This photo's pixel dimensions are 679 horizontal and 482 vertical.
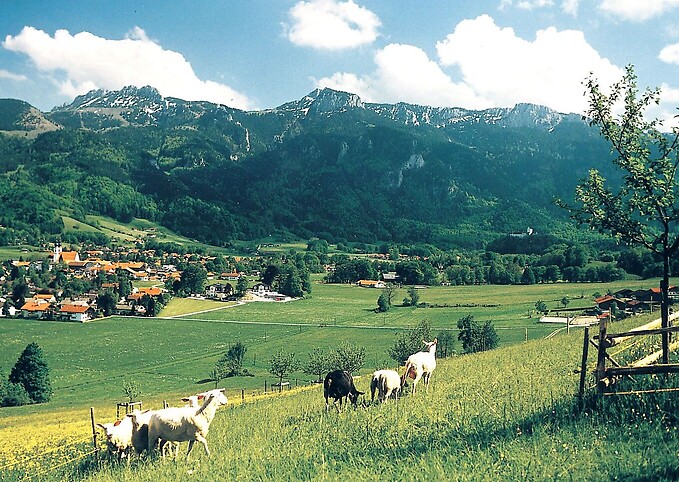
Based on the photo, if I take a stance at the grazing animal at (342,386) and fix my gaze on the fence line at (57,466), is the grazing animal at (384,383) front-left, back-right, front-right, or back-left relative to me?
back-left

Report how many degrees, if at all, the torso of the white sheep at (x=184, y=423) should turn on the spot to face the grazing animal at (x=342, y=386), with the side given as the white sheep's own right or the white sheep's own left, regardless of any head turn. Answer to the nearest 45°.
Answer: approximately 45° to the white sheep's own left

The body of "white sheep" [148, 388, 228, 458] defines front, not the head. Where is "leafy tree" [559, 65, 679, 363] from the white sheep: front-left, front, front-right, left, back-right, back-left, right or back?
front

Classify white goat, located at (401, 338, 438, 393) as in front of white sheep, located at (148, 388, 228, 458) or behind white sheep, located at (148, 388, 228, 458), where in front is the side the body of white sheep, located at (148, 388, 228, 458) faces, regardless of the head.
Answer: in front

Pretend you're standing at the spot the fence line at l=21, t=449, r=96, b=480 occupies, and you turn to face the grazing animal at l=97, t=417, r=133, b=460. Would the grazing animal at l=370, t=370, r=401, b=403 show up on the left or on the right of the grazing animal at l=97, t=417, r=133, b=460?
left

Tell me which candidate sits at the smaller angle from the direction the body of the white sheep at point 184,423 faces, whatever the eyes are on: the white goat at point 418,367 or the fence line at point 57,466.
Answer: the white goat

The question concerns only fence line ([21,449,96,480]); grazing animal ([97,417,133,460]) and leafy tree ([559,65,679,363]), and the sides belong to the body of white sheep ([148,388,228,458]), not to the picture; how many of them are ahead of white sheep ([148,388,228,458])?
1

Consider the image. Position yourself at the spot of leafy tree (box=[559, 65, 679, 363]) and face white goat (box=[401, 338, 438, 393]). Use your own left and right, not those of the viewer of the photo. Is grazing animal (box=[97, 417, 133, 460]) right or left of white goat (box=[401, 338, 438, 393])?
left

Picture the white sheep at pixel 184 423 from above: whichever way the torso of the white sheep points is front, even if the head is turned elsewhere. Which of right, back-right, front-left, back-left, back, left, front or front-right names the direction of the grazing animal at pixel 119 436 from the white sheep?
back-left

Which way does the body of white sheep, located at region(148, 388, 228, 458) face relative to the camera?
to the viewer's right

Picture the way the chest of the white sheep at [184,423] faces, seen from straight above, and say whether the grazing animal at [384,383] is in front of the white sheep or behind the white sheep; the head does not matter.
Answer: in front
